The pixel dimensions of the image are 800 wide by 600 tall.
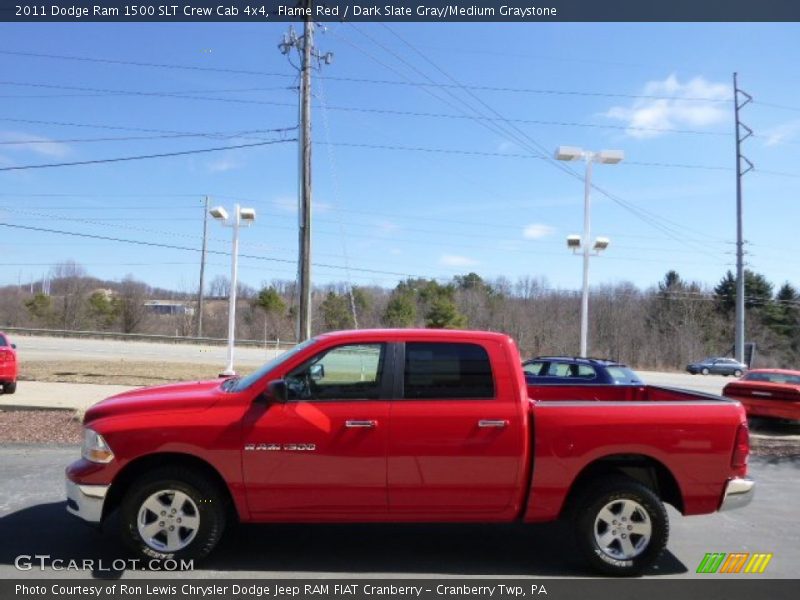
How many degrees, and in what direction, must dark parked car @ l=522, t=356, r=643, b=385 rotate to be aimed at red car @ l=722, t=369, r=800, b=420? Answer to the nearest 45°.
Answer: approximately 135° to its right

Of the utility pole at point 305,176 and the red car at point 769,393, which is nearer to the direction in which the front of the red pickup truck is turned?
the utility pole

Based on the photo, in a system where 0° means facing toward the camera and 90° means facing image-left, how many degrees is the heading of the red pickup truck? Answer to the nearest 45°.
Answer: approximately 90°

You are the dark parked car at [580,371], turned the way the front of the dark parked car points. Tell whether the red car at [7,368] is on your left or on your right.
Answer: on your left

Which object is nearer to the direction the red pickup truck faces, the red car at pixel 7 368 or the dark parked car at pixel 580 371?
the red car

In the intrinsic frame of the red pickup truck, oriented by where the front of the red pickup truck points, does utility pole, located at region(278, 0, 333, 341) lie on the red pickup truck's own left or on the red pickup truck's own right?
on the red pickup truck's own right

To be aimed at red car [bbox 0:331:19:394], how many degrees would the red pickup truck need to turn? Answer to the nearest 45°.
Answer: approximately 45° to its right
